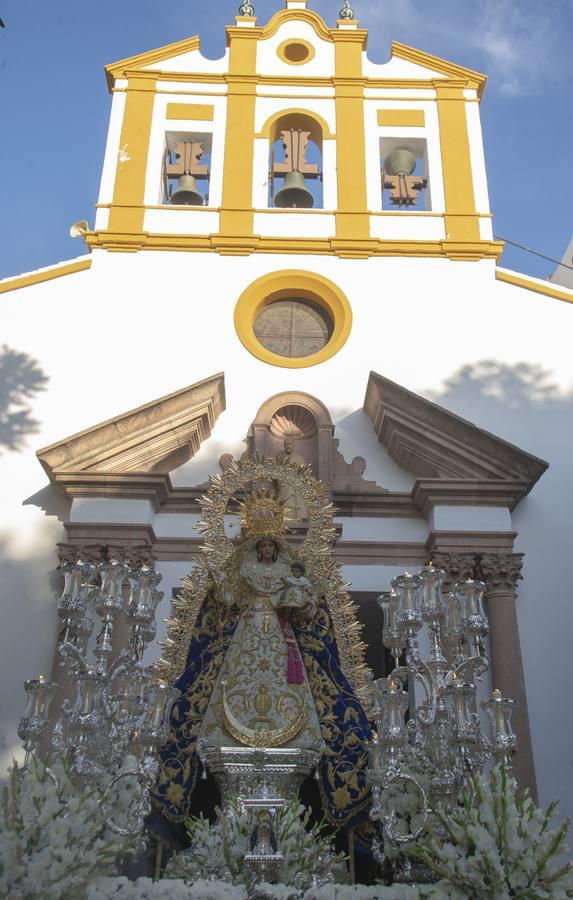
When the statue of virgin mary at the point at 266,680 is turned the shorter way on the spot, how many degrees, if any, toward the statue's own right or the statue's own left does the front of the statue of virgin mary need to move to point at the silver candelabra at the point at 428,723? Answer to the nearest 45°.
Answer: approximately 45° to the statue's own left

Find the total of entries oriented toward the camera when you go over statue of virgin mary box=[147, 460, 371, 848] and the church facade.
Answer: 2

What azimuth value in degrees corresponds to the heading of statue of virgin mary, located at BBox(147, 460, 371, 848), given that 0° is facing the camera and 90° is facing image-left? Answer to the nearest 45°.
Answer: approximately 0°

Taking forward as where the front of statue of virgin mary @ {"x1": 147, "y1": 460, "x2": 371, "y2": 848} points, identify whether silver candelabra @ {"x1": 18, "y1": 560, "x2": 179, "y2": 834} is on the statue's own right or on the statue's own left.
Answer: on the statue's own right

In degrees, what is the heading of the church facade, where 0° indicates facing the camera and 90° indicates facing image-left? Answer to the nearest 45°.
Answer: approximately 0°
